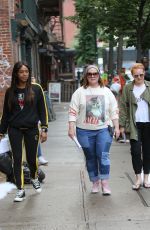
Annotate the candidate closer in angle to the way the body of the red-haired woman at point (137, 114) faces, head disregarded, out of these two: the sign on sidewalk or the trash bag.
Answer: the trash bag

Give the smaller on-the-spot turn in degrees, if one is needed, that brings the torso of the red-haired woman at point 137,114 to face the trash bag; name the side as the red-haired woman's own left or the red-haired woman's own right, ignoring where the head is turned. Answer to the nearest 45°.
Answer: approximately 90° to the red-haired woman's own right

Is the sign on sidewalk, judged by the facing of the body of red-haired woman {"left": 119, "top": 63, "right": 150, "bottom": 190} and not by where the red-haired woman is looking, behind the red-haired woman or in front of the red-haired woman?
behind

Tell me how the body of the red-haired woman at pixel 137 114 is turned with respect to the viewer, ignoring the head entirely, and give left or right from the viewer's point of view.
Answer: facing the viewer
